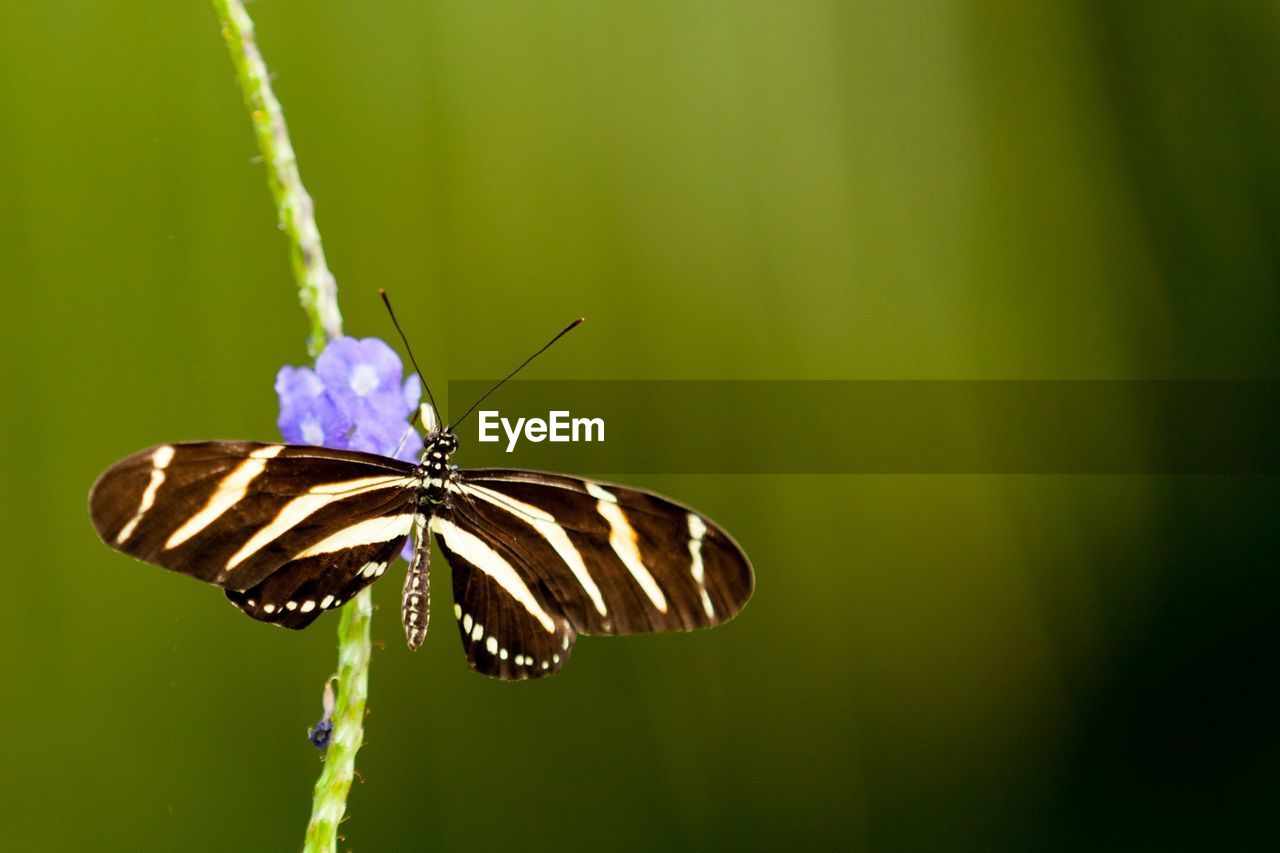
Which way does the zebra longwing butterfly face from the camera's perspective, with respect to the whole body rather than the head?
away from the camera
